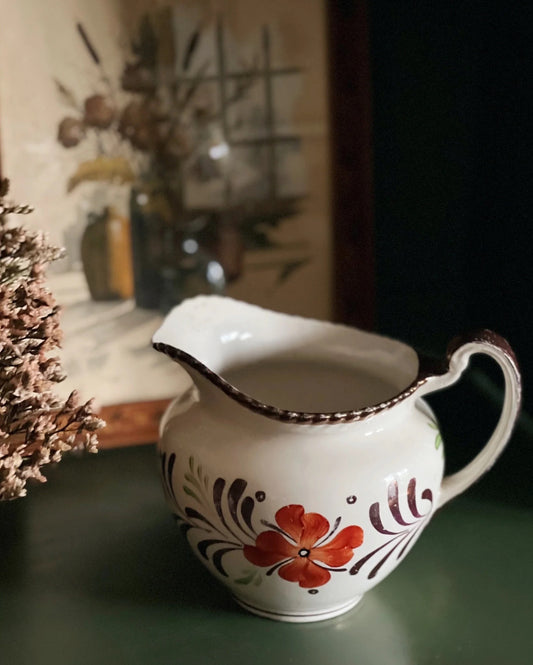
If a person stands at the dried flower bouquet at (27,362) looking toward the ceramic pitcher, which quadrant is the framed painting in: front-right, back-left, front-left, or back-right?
front-left

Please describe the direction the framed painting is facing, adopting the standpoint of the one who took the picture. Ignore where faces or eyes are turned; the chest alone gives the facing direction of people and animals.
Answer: facing the viewer

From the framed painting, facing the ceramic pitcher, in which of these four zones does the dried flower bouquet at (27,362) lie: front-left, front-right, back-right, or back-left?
front-right

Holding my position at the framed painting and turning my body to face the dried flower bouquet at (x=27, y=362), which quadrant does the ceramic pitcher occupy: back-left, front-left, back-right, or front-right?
front-left
